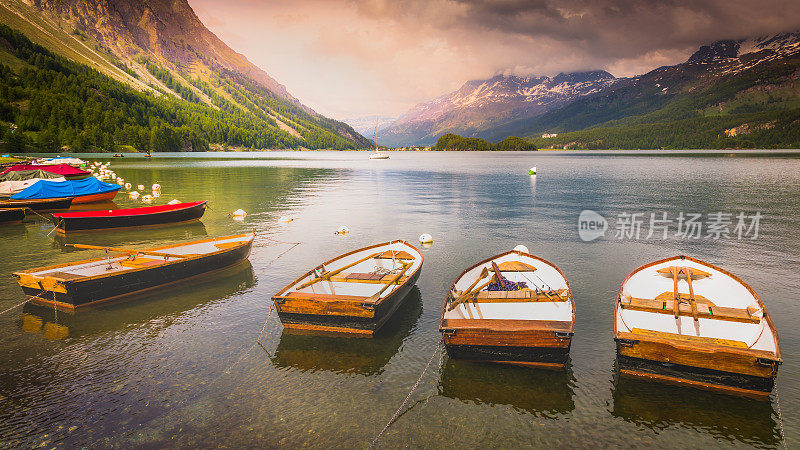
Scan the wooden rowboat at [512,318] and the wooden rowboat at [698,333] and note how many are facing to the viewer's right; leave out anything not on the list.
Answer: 0

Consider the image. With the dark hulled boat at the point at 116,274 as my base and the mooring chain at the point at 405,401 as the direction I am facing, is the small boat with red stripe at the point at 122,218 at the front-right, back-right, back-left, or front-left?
back-left

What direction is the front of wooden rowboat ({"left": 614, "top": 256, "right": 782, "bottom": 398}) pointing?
away from the camera

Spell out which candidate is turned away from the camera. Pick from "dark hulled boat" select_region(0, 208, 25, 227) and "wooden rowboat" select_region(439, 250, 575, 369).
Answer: the wooden rowboat

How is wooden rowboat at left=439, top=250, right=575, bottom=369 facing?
away from the camera

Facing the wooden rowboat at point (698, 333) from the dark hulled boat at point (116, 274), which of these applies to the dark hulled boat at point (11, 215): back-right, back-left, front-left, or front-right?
back-left

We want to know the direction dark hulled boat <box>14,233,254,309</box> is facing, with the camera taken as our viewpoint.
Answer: facing away from the viewer and to the right of the viewer

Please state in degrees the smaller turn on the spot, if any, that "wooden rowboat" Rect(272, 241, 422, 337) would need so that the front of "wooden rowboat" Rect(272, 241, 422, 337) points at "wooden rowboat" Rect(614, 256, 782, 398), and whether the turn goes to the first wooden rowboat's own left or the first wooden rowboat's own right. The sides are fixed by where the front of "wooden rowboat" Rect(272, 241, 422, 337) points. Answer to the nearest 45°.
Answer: approximately 90° to the first wooden rowboat's own right

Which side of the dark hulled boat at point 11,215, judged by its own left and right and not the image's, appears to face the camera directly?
right

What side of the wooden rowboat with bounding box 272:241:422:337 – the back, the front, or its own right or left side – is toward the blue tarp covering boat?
left

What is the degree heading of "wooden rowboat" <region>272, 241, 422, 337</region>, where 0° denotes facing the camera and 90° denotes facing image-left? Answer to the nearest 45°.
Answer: approximately 225°
